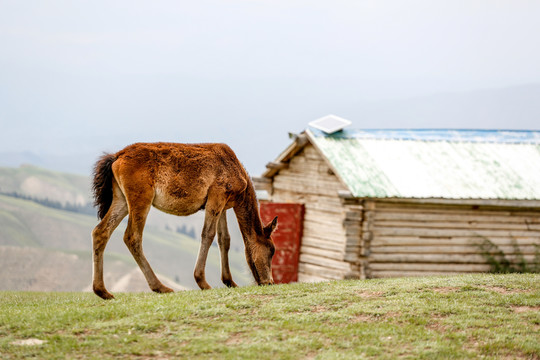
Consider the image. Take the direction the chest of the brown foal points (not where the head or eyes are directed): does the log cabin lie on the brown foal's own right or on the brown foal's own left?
on the brown foal's own left

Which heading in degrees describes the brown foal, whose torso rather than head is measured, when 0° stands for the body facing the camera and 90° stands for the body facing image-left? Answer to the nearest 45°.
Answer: approximately 270°
